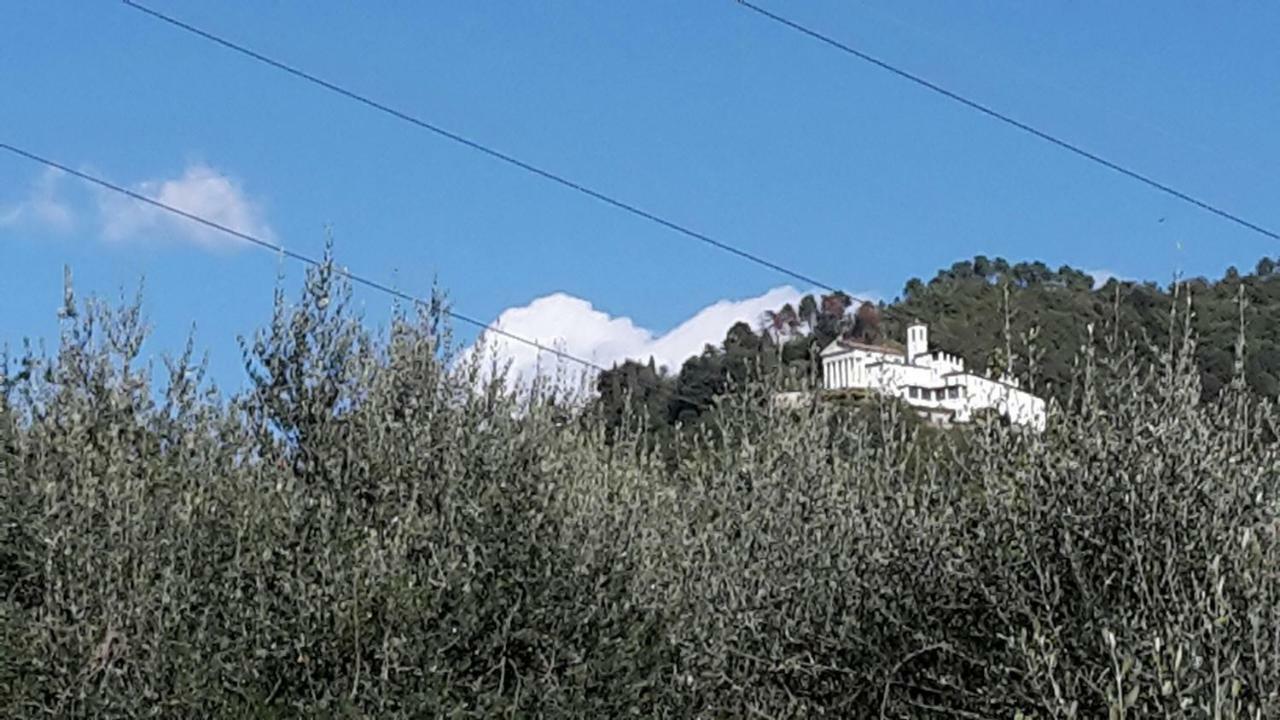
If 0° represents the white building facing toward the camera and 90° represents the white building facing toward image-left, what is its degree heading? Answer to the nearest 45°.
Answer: approximately 45°
